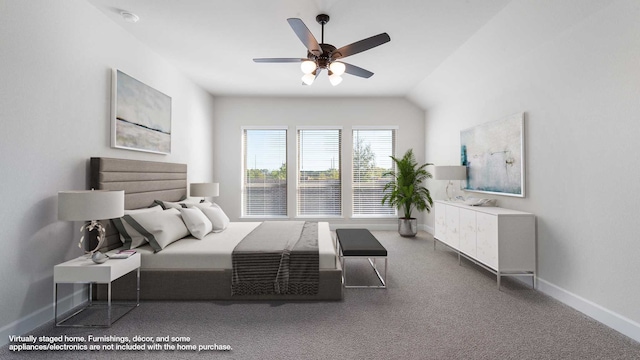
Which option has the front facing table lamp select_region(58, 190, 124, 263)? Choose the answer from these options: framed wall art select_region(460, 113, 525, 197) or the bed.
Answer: the framed wall art

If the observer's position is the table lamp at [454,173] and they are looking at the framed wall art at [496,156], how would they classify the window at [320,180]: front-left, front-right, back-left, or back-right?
back-right

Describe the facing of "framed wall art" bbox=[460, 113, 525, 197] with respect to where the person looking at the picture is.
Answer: facing the viewer and to the left of the viewer

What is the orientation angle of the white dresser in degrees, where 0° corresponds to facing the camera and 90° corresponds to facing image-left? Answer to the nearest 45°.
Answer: approximately 45°

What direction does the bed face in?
to the viewer's right

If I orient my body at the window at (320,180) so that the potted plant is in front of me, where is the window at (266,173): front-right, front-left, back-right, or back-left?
back-right

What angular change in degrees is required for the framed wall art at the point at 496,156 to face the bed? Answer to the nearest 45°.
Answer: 0° — it already faces it

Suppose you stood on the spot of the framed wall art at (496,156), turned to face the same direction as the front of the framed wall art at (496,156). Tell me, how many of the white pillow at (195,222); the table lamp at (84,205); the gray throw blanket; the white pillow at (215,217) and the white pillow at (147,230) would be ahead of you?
5

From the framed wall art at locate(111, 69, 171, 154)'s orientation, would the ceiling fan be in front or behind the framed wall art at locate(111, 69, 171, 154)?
in front

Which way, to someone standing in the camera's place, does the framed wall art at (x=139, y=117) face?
facing the viewer and to the right of the viewer

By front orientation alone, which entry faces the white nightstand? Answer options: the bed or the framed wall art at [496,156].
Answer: the framed wall art

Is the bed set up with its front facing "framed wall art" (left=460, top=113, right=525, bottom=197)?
yes

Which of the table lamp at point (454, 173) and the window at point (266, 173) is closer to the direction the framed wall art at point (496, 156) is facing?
the window

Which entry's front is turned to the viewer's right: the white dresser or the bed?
the bed

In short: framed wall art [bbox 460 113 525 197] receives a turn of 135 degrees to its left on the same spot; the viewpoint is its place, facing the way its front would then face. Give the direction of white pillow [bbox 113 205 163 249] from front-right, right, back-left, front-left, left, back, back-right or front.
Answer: back-right

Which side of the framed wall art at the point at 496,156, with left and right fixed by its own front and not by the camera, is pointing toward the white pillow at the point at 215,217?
front

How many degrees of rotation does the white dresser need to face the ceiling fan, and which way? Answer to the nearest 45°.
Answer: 0° — it already faces it

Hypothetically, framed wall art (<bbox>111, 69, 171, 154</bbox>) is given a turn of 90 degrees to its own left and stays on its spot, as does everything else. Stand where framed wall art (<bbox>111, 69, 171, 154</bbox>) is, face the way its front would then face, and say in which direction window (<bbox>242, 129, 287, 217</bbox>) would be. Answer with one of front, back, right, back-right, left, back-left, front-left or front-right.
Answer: front

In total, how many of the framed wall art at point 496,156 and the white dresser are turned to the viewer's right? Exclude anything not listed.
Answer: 0

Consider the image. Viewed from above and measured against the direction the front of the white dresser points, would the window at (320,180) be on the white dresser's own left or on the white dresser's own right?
on the white dresser's own right
